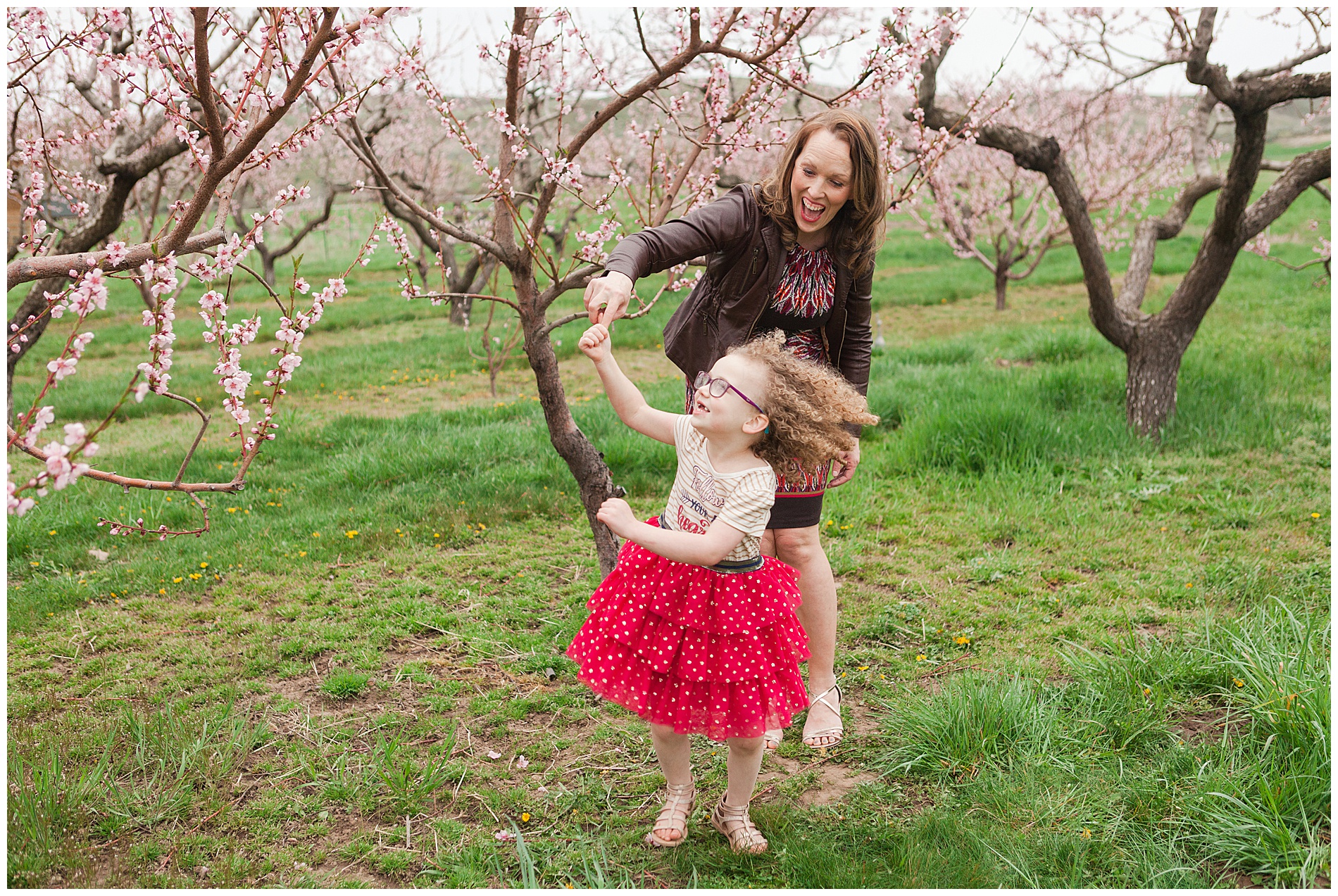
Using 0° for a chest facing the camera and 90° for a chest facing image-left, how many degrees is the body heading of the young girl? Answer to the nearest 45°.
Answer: approximately 45°

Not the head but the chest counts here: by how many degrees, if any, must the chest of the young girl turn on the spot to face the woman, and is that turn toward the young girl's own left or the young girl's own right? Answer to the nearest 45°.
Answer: approximately 135° to the young girl's own right

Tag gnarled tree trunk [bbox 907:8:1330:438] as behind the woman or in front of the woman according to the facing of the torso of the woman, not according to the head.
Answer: behind

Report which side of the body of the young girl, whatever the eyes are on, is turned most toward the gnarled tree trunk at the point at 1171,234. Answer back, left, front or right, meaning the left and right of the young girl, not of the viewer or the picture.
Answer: back

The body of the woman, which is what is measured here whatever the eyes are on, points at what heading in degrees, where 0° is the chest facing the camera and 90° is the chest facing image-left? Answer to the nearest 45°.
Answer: approximately 0°

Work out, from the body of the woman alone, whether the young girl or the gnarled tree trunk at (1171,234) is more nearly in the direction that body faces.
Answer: the young girl
